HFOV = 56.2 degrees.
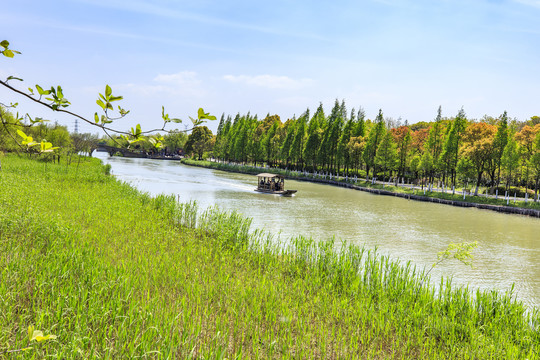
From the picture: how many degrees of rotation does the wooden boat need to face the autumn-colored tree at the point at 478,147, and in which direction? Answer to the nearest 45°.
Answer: approximately 45° to its left

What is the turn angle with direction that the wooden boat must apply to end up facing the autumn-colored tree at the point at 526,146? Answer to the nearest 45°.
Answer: approximately 45° to its left

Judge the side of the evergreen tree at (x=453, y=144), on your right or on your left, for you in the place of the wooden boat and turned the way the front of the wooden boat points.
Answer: on your left

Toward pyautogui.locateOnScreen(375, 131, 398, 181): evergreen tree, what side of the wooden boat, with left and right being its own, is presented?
left

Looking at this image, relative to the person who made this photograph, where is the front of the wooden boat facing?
facing the viewer and to the right of the viewer

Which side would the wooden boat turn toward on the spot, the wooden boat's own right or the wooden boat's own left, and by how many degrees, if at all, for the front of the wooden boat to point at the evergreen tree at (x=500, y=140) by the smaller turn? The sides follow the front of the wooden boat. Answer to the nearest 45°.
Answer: approximately 45° to the wooden boat's own left

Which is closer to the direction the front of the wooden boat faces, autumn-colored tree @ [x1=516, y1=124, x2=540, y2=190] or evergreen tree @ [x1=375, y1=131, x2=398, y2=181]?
the autumn-colored tree

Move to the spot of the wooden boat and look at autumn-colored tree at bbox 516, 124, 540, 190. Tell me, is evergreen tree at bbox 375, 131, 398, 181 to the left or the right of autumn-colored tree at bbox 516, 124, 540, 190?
left
